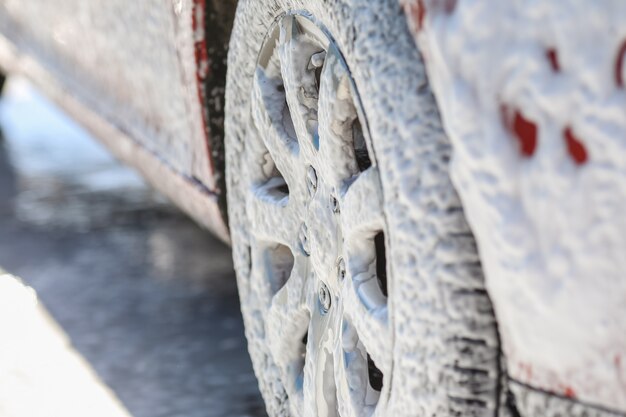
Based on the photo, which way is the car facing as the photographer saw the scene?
facing the viewer and to the right of the viewer
